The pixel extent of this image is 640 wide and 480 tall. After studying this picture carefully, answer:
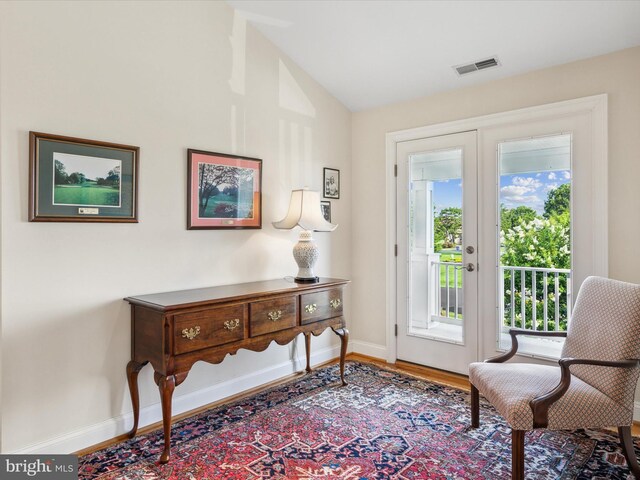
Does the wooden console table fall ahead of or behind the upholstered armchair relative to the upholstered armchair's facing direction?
ahead

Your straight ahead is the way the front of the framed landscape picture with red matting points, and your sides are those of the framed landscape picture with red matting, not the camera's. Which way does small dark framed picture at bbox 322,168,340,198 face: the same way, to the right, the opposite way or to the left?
the same way

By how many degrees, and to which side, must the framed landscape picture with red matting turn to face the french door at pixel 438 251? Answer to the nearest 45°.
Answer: approximately 45° to its left

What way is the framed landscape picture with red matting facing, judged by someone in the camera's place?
facing the viewer and to the right of the viewer

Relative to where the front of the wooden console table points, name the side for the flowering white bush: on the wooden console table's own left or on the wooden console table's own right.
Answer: on the wooden console table's own left

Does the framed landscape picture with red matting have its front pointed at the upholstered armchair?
yes

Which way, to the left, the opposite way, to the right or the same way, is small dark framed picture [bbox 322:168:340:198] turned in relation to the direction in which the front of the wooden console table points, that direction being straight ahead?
the same way

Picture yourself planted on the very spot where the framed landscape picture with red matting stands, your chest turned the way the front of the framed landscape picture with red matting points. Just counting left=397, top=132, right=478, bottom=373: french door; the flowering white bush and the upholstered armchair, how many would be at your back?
0

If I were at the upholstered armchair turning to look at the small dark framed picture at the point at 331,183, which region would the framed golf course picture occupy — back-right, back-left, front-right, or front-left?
front-left

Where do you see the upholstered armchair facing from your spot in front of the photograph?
facing the viewer and to the left of the viewer

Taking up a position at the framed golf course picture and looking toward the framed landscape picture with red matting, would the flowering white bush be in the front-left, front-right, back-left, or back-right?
front-right

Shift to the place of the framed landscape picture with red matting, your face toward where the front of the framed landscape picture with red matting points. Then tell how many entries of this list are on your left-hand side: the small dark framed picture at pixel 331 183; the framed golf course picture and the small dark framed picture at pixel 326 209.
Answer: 2

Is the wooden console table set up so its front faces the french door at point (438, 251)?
no

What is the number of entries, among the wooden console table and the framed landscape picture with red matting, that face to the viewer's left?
0

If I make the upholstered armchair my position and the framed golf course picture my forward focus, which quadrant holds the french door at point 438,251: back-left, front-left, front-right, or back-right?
front-right

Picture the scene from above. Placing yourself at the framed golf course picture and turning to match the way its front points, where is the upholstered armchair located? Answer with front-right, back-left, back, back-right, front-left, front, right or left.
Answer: front
